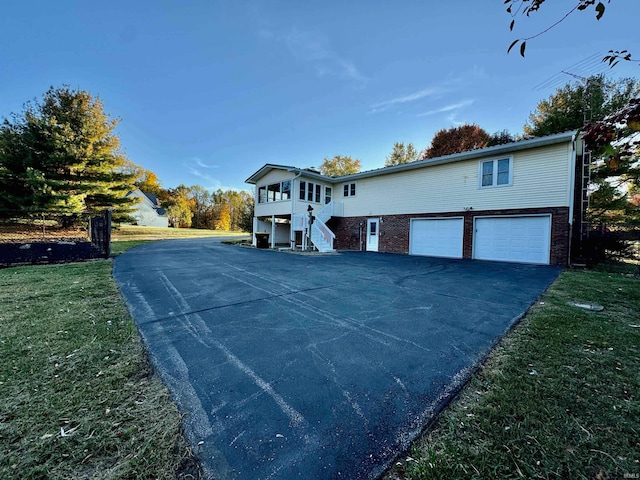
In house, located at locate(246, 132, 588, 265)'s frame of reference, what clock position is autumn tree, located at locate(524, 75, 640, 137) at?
The autumn tree is roughly at 6 o'clock from the house.

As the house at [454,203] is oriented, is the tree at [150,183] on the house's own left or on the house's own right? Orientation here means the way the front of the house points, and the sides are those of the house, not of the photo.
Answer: on the house's own right

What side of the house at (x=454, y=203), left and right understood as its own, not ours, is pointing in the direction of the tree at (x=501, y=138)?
back

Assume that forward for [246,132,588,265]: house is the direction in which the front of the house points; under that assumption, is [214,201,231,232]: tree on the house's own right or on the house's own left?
on the house's own right

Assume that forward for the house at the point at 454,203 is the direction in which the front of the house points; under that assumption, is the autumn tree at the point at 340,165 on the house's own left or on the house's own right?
on the house's own right

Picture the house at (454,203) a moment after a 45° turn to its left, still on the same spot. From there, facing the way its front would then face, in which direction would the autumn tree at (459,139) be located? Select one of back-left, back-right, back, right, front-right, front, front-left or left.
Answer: back

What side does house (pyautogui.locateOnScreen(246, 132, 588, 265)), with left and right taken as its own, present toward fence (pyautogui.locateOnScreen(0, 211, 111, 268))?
front

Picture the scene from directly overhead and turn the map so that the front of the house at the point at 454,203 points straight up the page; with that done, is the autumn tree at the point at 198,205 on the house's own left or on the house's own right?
on the house's own right

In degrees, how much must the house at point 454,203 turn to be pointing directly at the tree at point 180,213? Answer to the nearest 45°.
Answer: approximately 90° to its right

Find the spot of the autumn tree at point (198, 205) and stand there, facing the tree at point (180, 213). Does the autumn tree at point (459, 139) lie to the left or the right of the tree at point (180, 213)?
left

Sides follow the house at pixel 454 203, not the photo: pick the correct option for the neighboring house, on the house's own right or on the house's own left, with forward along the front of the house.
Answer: on the house's own right

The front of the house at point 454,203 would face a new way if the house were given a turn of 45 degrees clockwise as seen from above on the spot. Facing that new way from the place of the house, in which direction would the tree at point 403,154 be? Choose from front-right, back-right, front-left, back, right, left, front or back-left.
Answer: right

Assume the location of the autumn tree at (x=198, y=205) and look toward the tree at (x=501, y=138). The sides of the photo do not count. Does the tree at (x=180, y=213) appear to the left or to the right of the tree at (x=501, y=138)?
right
